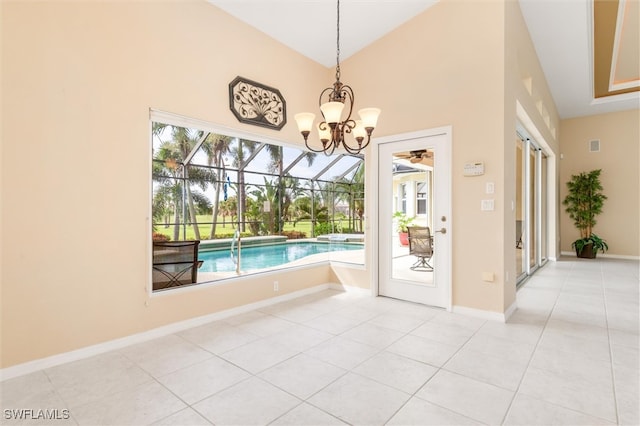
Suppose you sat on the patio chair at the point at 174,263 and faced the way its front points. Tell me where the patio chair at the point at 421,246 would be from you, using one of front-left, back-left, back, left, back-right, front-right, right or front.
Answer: right

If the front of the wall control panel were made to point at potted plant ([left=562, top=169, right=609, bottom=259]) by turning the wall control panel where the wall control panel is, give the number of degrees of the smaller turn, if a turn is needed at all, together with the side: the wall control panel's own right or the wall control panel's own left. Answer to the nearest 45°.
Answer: approximately 135° to the wall control panel's own left

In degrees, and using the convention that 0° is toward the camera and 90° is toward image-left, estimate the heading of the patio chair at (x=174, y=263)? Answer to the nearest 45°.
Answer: approximately 180°

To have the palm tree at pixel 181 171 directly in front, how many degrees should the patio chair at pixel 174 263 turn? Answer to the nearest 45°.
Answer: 0° — it already faces it

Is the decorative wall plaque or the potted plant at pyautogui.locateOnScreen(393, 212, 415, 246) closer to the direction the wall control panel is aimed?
the decorative wall plaque

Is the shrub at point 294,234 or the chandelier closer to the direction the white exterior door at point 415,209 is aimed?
the chandelier

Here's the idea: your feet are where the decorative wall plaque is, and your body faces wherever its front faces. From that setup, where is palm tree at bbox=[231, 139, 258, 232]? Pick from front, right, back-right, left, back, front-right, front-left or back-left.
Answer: back-left

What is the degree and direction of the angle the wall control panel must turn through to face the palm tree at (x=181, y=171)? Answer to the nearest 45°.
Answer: approximately 90° to its right

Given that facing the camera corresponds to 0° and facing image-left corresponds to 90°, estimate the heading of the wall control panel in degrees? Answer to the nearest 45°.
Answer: approximately 0°

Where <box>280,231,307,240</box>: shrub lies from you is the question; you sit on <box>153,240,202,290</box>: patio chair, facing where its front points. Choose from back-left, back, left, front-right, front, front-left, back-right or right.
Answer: front-right

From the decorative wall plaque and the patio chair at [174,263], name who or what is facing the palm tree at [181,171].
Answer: the patio chair

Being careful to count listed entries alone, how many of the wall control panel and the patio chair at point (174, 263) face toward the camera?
1
